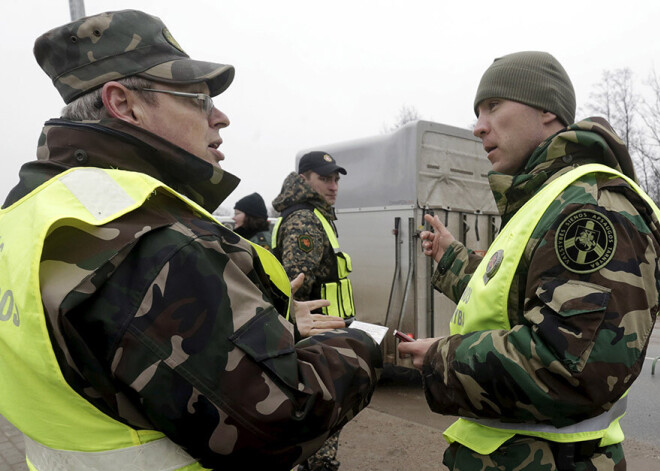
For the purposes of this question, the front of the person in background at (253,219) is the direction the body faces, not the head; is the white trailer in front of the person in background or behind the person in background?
behind

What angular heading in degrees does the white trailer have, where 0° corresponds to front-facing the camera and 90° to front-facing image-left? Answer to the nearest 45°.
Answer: approximately 135°

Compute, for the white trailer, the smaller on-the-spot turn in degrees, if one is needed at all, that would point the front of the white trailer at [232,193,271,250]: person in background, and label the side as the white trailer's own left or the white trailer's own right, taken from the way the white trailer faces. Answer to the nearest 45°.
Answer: approximately 45° to the white trailer's own left
